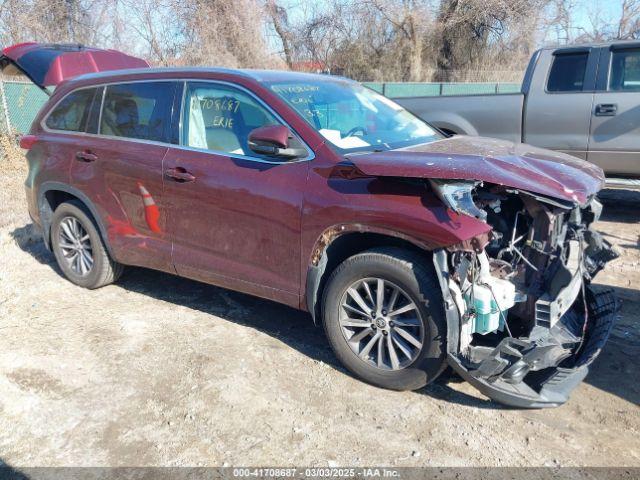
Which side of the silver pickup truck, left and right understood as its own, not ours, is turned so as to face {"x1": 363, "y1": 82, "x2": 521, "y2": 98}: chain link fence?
left

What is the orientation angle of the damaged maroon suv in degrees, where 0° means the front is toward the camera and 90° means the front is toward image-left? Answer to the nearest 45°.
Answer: approximately 315°

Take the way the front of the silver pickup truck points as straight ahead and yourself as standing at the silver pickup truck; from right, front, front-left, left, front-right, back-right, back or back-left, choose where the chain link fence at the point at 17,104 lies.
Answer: back

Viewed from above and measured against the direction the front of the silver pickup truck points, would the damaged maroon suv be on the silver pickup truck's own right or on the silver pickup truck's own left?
on the silver pickup truck's own right

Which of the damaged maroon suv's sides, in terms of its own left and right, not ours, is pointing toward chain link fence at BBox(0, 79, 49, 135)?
back

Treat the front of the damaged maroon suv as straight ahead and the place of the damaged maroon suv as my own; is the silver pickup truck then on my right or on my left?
on my left

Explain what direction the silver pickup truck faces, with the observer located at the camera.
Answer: facing to the right of the viewer
